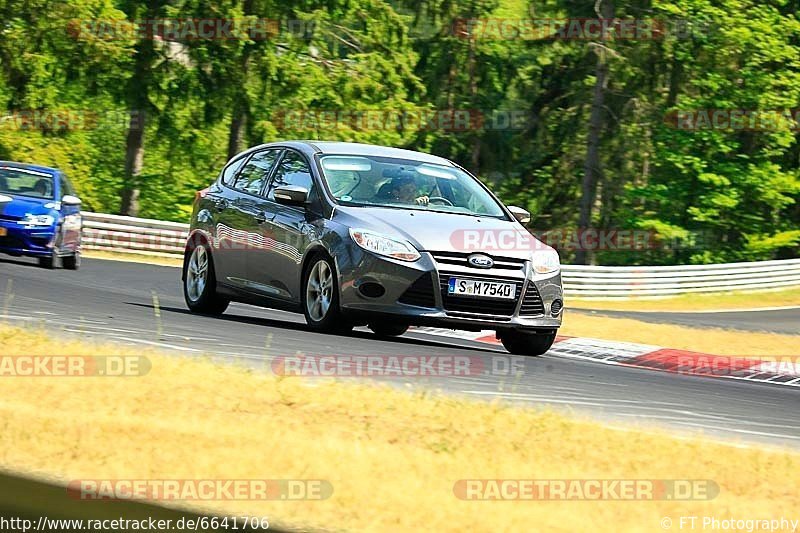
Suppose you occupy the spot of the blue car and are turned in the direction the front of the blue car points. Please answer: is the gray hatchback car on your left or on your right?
on your left

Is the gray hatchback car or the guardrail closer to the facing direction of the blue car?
the gray hatchback car

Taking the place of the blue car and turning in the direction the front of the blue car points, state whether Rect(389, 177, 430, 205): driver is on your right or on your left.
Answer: on your left

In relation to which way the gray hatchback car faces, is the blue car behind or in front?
behind

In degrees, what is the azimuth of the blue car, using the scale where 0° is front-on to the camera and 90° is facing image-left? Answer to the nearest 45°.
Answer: approximately 45°
